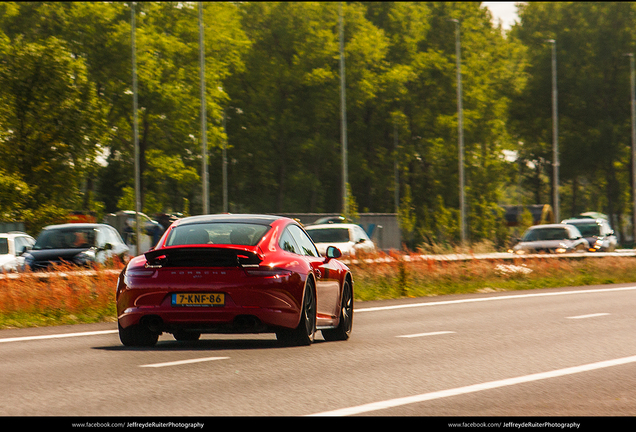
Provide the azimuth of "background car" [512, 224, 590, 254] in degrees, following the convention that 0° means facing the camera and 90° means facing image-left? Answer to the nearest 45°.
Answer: approximately 45°

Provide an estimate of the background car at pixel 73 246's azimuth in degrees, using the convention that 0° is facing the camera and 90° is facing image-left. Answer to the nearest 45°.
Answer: approximately 45°

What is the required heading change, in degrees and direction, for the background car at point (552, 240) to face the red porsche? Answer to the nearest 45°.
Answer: approximately 45° to its left

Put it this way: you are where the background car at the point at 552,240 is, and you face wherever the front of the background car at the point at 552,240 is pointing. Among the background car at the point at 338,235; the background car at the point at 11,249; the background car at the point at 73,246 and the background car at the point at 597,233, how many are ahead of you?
3

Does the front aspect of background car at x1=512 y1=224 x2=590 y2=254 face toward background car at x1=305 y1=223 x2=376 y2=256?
yes

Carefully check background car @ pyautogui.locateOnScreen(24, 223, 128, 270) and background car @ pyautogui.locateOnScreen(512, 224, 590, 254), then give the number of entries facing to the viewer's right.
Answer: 0

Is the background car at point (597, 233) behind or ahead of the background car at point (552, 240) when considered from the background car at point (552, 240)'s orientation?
behind

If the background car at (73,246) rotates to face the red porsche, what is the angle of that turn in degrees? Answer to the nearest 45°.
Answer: approximately 45° to its left

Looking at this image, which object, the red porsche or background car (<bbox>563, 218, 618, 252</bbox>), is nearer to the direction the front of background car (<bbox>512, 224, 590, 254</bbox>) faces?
the red porsche

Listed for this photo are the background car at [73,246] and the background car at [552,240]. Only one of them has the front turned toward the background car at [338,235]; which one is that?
the background car at [552,240]

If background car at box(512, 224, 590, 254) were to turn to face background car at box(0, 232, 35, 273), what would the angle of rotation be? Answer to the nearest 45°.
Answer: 0° — it already faces it
